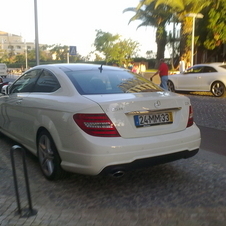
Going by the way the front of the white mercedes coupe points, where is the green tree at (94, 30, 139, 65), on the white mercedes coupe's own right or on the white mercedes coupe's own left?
on the white mercedes coupe's own right

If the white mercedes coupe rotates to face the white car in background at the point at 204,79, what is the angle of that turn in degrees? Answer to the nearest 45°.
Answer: approximately 90° to its right

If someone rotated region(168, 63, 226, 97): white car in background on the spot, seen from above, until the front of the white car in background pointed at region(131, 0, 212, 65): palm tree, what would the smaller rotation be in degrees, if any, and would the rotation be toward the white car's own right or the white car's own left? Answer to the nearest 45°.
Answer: approximately 45° to the white car's own right

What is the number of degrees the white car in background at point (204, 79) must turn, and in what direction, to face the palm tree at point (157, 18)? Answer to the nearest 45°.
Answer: approximately 45° to its right

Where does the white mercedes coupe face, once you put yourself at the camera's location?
facing away from the viewer and to the left of the viewer

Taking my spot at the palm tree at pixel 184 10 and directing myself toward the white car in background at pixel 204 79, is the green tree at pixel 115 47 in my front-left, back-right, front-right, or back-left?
back-right

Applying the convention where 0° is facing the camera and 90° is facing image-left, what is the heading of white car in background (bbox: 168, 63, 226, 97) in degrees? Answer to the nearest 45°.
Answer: approximately 135°

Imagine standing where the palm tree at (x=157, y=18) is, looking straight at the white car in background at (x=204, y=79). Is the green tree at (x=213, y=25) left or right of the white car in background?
left

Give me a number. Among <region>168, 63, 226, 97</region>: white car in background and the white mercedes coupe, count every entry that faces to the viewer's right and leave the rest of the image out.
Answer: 0

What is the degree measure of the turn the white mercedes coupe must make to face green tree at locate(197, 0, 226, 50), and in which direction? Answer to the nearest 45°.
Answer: approximately 45° to its right

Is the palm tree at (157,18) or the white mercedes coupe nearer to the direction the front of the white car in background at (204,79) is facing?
the palm tree
